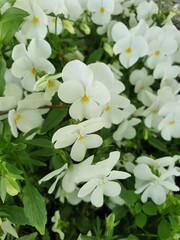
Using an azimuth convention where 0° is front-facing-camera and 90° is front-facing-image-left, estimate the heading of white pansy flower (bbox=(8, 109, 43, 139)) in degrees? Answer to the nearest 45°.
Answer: approximately 45°

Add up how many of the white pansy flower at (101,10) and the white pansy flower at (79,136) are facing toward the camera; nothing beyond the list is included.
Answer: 2

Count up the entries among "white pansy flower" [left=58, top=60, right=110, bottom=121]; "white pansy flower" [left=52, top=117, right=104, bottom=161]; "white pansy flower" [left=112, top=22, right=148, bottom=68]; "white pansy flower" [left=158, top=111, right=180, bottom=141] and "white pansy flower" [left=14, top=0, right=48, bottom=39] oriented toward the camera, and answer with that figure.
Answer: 5

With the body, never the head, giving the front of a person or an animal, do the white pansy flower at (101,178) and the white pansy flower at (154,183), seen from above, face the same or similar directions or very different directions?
same or similar directions

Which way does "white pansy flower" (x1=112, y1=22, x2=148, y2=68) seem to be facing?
toward the camera

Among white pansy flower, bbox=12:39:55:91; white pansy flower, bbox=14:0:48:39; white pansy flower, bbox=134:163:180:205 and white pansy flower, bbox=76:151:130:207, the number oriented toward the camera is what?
4

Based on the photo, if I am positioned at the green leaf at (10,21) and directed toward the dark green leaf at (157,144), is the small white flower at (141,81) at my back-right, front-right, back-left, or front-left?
front-left

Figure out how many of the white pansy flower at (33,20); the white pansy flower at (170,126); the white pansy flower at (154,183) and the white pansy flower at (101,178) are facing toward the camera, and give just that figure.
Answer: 4

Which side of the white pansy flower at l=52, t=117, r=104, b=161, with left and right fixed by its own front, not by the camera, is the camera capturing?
front

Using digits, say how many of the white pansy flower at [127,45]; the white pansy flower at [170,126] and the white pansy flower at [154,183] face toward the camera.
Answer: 3

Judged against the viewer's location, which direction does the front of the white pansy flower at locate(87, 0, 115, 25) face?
facing the viewer

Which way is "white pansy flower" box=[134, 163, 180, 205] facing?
toward the camera
